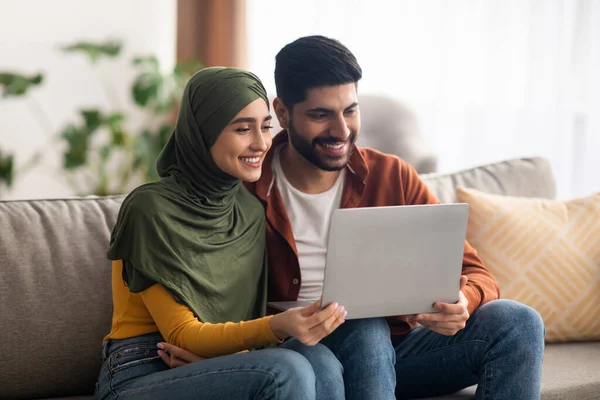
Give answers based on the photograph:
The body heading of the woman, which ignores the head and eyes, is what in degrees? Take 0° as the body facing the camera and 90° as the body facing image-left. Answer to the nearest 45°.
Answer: approximately 315°

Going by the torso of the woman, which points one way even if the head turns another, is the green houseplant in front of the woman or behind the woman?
behind

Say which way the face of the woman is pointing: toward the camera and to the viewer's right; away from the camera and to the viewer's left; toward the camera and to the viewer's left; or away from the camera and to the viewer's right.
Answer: toward the camera and to the viewer's right

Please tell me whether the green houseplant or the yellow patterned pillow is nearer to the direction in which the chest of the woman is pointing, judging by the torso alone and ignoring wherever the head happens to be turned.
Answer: the yellow patterned pillow

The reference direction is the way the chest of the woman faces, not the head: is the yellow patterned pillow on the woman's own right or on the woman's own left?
on the woman's own left
